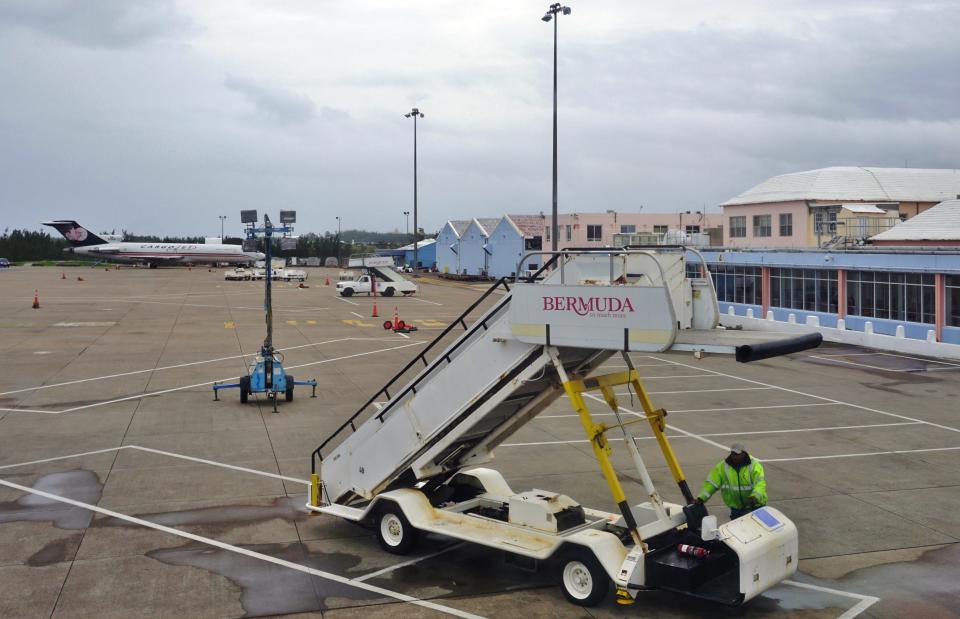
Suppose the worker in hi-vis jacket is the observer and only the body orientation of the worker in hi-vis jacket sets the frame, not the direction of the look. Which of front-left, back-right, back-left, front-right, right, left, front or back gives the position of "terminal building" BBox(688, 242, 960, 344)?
back

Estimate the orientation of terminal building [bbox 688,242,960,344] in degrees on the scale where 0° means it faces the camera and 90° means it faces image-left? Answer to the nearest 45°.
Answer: approximately 45°

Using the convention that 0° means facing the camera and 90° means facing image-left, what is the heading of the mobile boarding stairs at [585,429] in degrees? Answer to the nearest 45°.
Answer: approximately 315°

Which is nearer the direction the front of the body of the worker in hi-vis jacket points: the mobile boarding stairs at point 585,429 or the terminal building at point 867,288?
the mobile boarding stairs

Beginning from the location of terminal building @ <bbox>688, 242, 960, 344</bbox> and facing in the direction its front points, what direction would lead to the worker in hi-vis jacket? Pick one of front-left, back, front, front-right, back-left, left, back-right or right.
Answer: front-left
